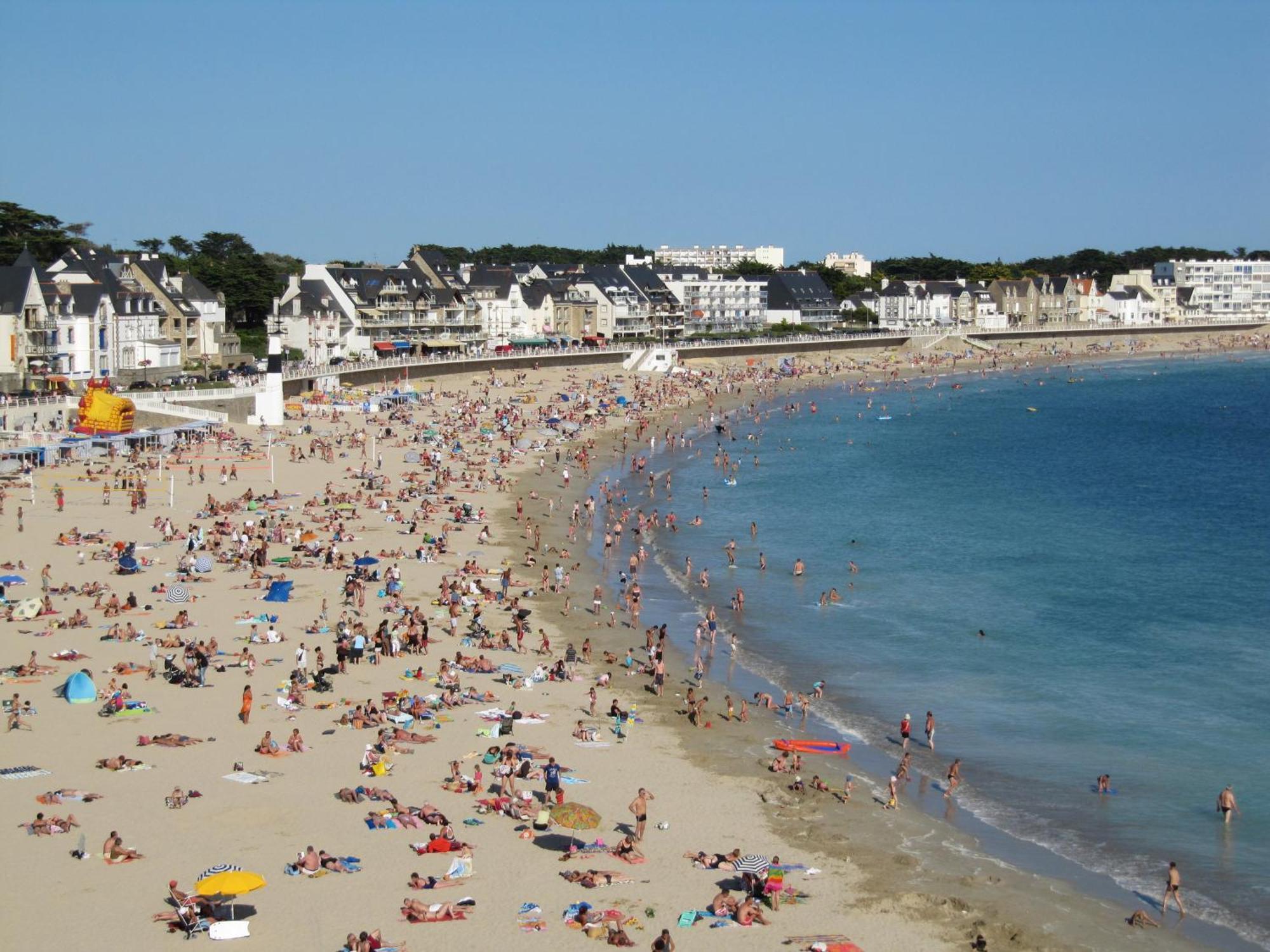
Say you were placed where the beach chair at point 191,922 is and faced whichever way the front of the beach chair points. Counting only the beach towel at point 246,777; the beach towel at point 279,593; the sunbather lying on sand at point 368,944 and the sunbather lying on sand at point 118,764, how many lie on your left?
3

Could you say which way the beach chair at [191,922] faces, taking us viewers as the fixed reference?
facing to the right of the viewer

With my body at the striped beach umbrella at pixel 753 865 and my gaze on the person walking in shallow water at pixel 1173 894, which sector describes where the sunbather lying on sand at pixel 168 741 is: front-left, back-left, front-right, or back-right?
back-left

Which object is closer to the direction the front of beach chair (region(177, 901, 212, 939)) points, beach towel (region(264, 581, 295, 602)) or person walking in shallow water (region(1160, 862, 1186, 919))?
the person walking in shallow water

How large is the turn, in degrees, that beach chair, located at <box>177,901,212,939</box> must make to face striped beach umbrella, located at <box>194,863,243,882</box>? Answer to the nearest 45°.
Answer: approximately 90° to its left

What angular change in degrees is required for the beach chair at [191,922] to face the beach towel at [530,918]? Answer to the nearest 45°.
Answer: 0° — it already faces it
